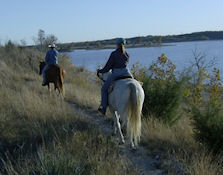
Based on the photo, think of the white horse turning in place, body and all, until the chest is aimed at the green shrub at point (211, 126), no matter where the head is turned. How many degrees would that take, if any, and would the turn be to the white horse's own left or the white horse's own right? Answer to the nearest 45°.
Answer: approximately 135° to the white horse's own right

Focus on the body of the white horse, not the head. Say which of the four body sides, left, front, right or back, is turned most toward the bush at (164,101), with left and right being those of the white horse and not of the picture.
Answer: right

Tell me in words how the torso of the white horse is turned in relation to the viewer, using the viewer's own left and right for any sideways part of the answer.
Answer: facing away from the viewer and to the left of the viewer

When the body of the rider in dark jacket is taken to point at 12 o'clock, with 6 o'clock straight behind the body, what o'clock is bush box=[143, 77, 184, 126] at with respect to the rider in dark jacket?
The bush is roughly at 3 o'clock from the rider in dark jacket.

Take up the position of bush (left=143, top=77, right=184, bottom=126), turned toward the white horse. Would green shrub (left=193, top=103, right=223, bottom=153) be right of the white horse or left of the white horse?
left

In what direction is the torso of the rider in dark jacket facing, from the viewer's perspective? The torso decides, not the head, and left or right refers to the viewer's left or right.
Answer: facing away from the viewer and to the left of the viewer

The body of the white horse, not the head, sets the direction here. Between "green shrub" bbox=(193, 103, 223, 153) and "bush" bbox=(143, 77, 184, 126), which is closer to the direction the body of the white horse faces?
the bush
